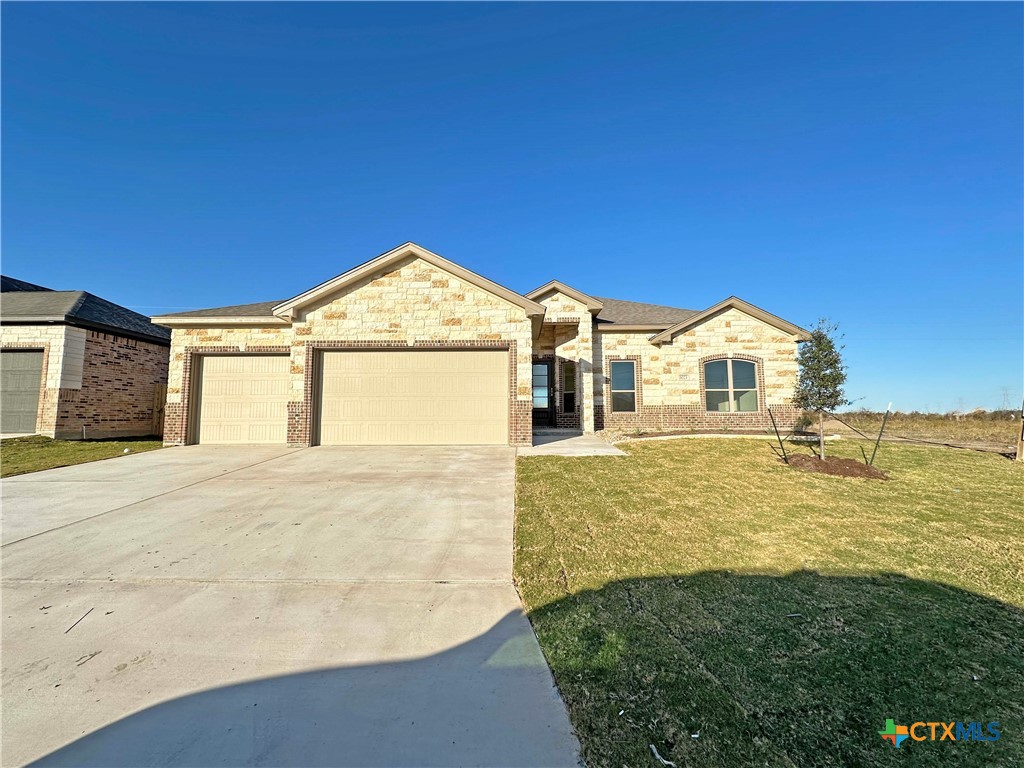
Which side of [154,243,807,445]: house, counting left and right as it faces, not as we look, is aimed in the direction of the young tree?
left

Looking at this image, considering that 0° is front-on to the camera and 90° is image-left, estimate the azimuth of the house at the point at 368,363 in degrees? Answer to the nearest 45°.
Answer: approximately 0°

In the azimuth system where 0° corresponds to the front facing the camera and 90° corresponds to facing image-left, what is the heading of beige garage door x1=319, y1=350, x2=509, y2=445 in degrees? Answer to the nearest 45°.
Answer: approximately 0°

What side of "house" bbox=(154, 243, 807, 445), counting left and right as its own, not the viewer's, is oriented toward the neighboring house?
right

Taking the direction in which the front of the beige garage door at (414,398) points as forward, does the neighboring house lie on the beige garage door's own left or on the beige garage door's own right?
on the beige garage door's own right

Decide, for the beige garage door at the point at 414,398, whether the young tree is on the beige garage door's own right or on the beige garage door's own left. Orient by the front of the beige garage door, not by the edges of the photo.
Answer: on the beige garage door's own left

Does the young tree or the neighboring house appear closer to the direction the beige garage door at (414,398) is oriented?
the young tree
